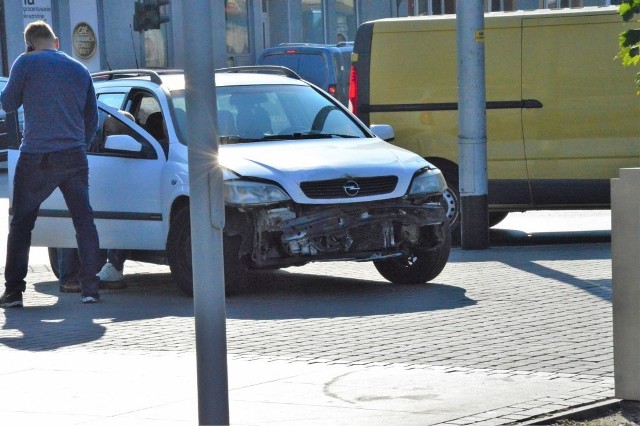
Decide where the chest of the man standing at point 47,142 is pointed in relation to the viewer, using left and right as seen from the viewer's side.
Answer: facing away from the viewer

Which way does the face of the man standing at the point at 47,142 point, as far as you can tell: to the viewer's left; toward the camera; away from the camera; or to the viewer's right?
away from the camera

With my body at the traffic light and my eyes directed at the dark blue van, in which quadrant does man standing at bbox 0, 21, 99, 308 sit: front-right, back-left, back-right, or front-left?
back-right

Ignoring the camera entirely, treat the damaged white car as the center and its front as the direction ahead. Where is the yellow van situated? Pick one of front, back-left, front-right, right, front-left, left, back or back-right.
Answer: left

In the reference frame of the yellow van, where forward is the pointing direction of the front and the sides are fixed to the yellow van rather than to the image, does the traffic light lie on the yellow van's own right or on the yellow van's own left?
on the yellow van's own left

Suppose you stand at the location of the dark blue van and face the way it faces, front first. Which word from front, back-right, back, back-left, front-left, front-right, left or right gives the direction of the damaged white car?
back-right

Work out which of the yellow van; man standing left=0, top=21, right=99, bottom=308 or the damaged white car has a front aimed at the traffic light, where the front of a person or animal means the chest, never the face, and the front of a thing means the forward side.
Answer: the man standing

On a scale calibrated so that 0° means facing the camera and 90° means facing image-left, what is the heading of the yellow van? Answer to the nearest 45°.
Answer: approximately 270°

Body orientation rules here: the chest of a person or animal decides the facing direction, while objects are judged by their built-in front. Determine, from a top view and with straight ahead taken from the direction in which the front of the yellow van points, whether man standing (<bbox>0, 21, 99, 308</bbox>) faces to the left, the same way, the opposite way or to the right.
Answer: to the left

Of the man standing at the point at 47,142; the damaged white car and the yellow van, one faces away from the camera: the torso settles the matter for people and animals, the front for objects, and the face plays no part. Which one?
the man standing

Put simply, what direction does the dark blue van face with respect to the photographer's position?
facing away from the viewer and to the right of the viewer

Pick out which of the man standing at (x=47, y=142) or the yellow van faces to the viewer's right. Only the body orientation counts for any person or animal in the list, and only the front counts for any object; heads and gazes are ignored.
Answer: the yellow van

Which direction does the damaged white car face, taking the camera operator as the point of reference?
facing the viewer and to the right of the viewer

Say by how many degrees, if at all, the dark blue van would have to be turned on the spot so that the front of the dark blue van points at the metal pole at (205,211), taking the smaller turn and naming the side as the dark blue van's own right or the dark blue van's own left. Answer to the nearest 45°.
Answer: approximately 135° to the dark blue van's own right

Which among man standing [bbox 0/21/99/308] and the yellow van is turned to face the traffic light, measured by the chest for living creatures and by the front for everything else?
the man standing
